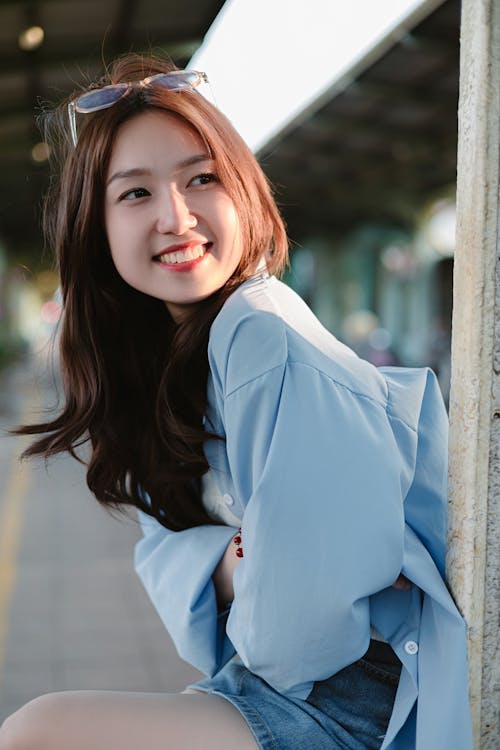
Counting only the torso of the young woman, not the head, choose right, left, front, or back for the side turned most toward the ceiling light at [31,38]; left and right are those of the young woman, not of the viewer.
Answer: right

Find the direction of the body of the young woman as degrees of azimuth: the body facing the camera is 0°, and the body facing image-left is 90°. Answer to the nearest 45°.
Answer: approximately 90°
